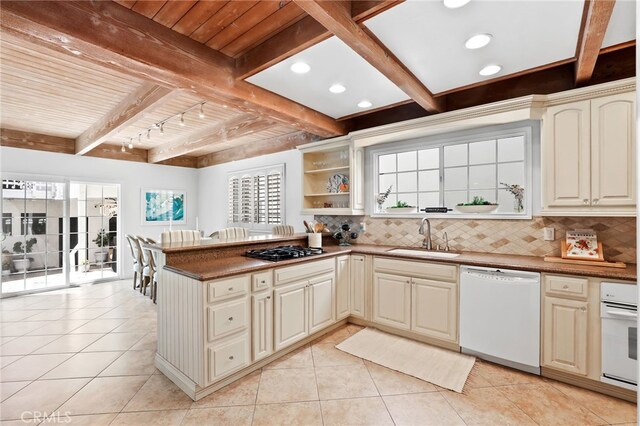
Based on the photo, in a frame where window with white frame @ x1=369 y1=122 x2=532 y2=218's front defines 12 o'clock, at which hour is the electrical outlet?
The electrical outlet is roughly at 8 o'clock from the window with white frame.

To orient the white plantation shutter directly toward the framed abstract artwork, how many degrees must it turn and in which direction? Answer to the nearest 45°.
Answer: approximately 90° to its right

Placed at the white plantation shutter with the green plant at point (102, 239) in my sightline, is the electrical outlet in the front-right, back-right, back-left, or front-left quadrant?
back-left

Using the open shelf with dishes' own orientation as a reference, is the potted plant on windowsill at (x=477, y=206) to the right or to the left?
on its left

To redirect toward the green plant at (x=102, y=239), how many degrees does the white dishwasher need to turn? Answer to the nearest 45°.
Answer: approximately 45° to its right

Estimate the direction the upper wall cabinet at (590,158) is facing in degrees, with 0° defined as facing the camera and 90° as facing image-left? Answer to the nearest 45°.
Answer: approximately 45°

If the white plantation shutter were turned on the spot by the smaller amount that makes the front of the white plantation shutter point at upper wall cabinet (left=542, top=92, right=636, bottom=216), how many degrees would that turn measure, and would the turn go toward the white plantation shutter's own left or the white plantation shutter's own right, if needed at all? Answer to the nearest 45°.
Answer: approximately 90° to the white plantation shutter's own left

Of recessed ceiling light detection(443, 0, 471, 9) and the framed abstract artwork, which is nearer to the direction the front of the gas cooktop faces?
the recessed ceiling light
